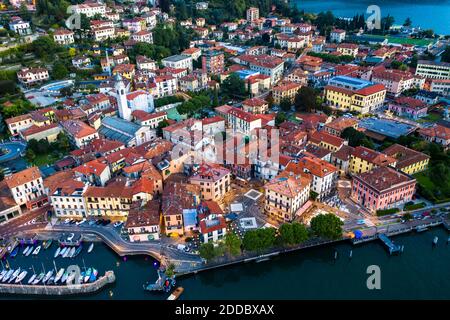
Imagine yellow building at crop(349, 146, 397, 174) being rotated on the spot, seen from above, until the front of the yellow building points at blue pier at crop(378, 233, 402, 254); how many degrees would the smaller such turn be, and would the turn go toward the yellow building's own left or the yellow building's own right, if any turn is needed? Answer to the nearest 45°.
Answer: approximately 45° to the yellow building's own left

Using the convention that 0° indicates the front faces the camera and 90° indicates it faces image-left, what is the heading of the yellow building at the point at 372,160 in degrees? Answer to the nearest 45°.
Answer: approximately 45°

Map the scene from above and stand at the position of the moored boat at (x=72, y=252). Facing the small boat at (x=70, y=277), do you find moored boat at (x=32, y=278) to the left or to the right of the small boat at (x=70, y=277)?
right

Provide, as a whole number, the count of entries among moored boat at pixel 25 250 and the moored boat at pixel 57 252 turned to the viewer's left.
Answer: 0
